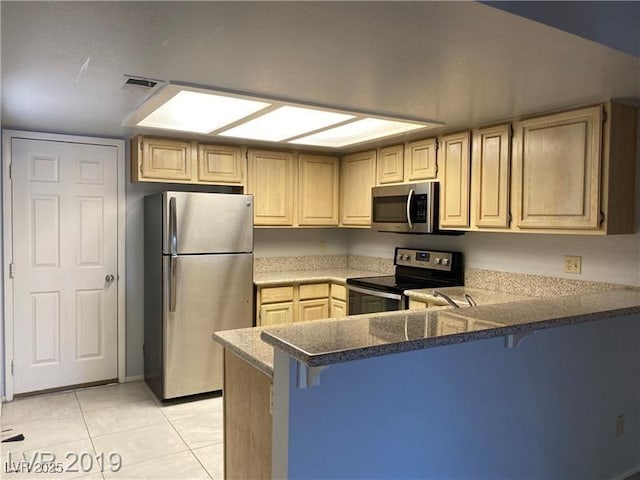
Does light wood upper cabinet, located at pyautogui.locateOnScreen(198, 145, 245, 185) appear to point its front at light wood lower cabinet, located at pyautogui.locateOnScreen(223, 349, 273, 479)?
yes

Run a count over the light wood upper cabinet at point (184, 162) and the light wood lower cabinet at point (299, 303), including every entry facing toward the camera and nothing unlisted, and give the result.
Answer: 2

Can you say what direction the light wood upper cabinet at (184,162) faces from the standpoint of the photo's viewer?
facing the viewer

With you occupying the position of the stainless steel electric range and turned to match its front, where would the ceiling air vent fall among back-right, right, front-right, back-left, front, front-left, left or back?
front

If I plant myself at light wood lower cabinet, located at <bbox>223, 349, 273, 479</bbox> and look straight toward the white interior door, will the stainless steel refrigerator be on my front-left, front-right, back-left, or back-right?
front-right

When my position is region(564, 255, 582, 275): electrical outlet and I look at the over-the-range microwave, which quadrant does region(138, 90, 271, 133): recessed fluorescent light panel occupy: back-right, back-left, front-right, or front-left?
front-left

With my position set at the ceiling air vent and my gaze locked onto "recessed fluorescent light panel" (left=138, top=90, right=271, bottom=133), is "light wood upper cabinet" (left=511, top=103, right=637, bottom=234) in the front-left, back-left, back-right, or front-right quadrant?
front-right

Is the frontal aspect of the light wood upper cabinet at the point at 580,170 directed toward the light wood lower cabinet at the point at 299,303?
no

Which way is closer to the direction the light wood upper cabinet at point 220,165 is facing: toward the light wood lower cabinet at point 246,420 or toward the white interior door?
the light wood lower cabinet

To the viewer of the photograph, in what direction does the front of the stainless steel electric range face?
facing the viewer and to the left of the viewer

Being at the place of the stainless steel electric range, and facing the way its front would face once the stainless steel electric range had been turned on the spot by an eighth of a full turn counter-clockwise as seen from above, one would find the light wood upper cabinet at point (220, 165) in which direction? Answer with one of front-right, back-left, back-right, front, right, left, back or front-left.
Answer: right

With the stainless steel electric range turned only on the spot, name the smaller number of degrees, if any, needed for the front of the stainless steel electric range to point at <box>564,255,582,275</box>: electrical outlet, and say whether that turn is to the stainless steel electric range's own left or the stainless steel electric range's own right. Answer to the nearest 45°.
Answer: approximately 90° to the stainless steel electric range's own left

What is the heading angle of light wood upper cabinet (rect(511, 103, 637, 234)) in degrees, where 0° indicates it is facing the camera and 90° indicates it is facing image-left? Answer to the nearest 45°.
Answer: approximately 45°

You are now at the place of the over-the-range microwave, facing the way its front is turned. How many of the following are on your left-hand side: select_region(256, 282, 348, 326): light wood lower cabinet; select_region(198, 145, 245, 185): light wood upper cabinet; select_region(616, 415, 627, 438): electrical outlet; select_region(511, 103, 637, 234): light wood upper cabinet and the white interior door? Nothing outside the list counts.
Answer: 2

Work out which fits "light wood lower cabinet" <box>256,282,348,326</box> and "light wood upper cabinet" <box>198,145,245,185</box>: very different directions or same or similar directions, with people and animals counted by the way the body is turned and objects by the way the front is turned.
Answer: same or similar directions

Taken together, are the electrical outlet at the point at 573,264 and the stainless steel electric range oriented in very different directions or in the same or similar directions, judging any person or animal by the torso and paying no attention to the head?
same or similar directions
